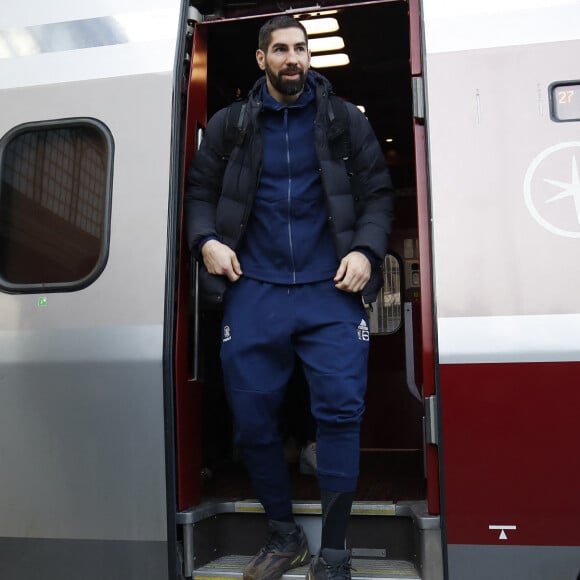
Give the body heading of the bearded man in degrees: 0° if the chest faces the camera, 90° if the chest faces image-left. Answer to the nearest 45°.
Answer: approximately 0°
